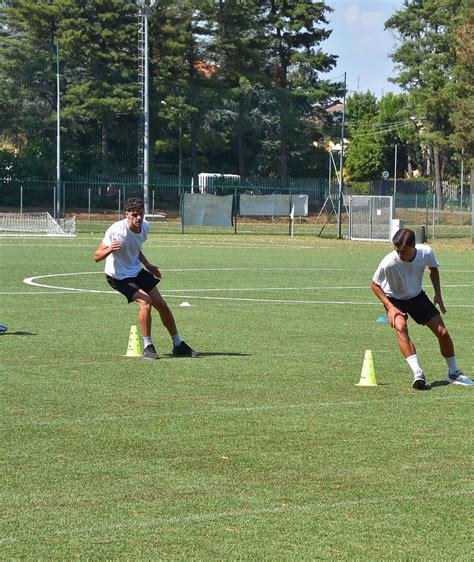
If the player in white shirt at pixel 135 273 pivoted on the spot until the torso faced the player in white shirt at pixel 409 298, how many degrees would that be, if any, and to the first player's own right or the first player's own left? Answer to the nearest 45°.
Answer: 0° — they already face them

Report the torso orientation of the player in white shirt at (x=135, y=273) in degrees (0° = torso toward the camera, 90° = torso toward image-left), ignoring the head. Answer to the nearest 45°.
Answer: approximately 315°

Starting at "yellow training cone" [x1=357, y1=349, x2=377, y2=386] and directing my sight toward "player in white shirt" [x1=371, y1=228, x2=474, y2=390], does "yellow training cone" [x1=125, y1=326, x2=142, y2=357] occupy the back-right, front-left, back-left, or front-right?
back-left

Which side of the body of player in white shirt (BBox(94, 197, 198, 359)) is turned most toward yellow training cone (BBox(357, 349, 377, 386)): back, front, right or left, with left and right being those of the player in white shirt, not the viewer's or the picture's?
front

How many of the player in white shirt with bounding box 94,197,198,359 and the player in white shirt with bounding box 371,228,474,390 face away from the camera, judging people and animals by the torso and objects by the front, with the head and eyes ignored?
0
